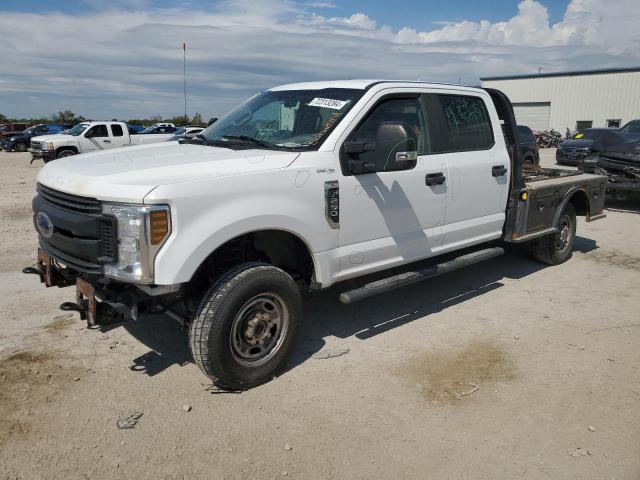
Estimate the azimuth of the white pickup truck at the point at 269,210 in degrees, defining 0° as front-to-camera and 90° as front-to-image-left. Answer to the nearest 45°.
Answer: approximately 45°

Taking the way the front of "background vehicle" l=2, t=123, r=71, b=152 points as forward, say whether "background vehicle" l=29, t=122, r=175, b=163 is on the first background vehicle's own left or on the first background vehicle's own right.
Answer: on the first background vehicle's own left

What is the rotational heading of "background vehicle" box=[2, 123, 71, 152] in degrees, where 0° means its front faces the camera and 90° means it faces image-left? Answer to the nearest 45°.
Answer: approximately 45°

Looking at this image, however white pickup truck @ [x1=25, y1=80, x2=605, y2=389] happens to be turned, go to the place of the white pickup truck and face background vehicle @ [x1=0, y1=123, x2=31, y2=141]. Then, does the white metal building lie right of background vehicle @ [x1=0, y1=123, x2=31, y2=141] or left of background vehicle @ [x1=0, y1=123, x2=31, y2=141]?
right

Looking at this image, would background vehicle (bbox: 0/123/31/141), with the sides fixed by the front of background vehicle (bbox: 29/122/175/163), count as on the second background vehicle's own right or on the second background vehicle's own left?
on the second background vehicle's own right

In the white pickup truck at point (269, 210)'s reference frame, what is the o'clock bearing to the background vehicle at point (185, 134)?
The background vehicle is roughly at 4 o'clock from the white pickup truck.

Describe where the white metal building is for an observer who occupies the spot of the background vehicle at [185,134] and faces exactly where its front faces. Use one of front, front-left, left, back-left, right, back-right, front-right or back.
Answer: back
